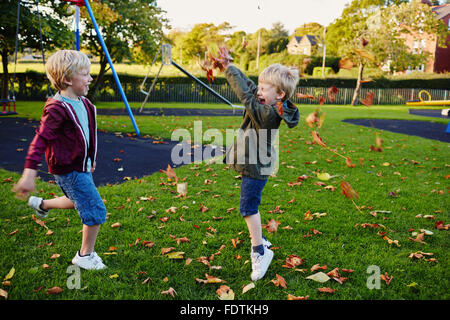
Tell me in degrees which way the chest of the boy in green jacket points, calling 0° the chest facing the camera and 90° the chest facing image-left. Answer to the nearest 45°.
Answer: approximately 90°

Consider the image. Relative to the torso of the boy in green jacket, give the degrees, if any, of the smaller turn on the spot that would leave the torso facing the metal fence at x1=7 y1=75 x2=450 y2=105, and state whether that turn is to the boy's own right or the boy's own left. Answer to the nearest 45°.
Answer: approximately 90° to the boy's own right

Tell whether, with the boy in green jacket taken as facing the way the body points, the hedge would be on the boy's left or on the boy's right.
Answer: on the boy's right

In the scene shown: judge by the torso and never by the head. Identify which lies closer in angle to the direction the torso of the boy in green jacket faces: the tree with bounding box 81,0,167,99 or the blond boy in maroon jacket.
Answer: the blond boy in maroon jacket

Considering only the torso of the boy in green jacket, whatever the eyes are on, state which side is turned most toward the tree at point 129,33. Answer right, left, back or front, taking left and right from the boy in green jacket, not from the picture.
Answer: right

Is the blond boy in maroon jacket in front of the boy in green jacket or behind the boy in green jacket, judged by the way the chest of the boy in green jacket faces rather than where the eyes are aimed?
in front

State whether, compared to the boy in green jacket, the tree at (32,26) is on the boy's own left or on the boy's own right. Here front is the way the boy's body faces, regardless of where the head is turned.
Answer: on the boy's own right

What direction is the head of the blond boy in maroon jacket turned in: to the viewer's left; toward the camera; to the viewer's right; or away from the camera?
to the viewer's right
